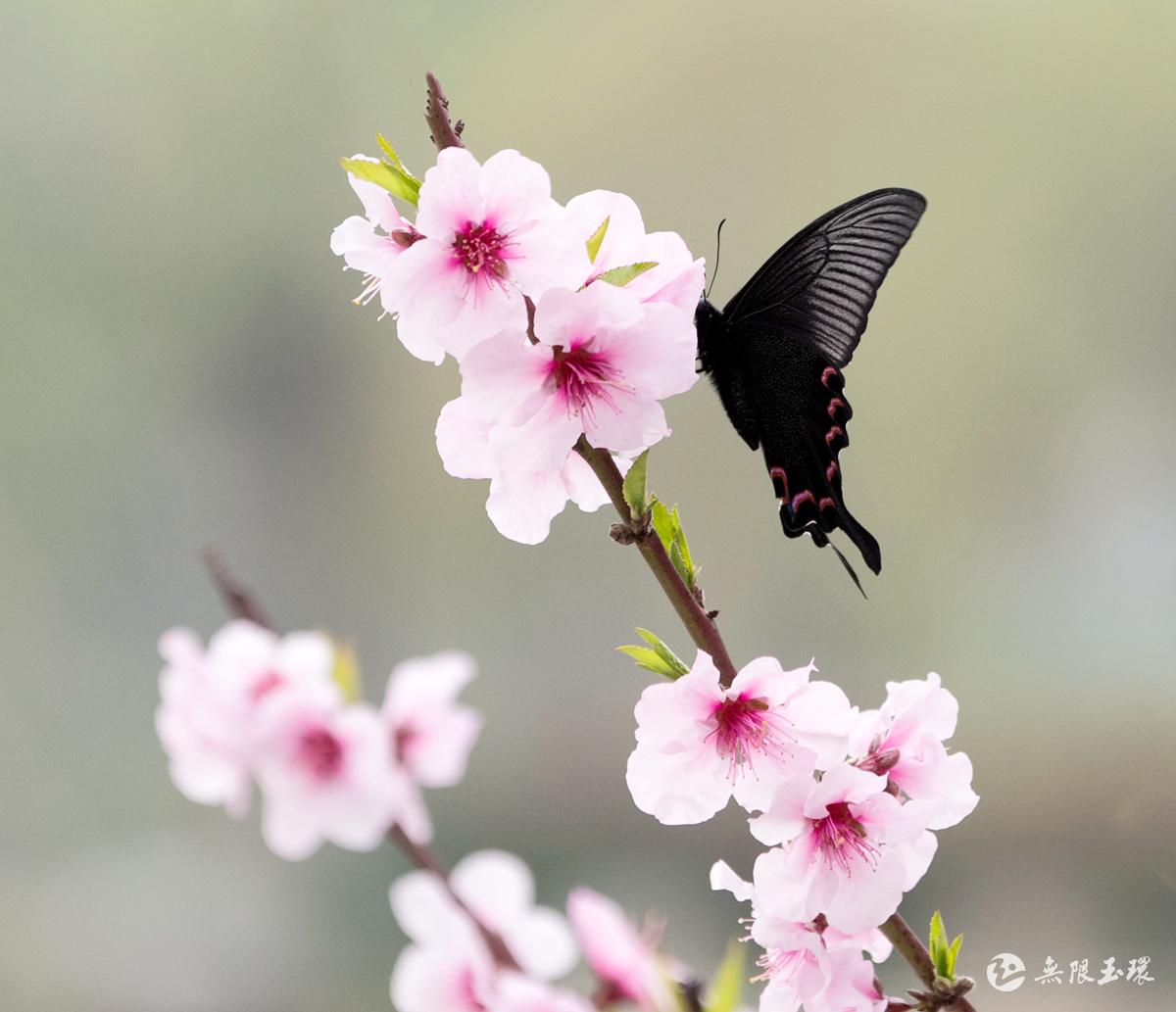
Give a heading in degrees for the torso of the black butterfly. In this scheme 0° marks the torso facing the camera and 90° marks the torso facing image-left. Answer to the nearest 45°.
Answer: approximately 90°
